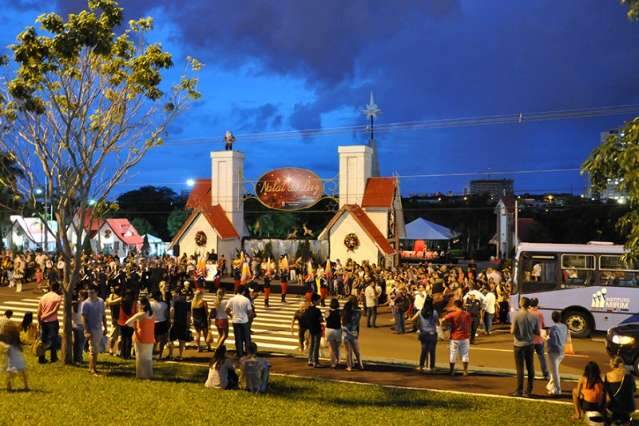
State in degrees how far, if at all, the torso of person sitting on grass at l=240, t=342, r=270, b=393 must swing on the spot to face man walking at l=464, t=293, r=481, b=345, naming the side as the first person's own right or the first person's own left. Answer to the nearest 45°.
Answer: approximately 45° to the first person's own right

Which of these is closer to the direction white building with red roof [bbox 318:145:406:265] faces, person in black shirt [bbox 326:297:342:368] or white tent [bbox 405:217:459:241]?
the person in black shirt

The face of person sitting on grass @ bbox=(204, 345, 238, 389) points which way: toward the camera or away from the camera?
away from the camera

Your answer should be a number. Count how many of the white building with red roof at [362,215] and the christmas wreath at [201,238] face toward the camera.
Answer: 2

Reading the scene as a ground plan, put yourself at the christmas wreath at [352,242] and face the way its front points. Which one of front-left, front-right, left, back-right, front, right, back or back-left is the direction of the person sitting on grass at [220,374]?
front

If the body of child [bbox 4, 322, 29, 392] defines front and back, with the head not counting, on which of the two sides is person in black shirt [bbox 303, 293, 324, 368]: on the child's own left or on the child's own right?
on the child's own right

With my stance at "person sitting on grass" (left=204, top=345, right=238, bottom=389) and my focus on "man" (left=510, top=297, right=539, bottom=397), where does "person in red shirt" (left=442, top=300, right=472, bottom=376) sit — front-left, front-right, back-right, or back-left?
front-left

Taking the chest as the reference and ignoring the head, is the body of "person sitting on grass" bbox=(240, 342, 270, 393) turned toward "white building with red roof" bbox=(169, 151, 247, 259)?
yes

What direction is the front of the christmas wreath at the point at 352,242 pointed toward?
toward the camera

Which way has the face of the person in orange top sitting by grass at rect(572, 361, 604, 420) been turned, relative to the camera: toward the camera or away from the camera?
away from the camera

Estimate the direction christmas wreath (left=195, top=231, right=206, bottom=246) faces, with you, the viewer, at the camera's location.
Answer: facing the viewer

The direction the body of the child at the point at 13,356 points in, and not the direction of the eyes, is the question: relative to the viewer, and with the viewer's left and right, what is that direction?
facing away from the viewer

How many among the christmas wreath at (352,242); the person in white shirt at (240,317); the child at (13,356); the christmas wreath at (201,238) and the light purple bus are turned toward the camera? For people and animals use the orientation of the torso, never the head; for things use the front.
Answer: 2

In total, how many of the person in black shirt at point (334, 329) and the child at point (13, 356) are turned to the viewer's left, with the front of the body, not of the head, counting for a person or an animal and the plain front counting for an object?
0

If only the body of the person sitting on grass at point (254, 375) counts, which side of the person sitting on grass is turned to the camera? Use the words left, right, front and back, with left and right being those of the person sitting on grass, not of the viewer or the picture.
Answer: back

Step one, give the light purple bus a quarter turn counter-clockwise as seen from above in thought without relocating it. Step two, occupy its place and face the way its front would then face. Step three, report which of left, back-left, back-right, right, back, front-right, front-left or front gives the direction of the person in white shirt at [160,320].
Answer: front-right
